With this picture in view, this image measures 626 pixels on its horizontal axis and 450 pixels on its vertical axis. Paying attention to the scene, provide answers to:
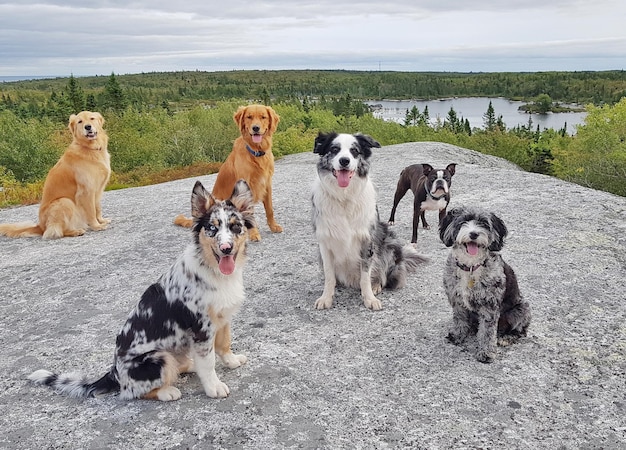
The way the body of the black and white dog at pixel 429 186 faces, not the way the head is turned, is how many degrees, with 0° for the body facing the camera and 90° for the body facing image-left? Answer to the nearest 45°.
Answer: approximately 315°

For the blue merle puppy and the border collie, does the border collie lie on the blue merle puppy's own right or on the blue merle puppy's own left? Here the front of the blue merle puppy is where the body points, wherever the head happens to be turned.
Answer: on the blue merle puppy's own left

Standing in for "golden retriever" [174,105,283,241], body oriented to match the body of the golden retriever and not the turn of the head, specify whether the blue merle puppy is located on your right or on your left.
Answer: on your right

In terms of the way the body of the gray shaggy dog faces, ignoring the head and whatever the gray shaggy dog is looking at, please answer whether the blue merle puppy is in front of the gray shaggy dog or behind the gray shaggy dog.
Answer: in front

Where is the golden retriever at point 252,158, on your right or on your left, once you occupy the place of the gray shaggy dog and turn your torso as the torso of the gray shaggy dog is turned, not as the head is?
on your right

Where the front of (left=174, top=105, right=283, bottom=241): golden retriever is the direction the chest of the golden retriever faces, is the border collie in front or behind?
in front
